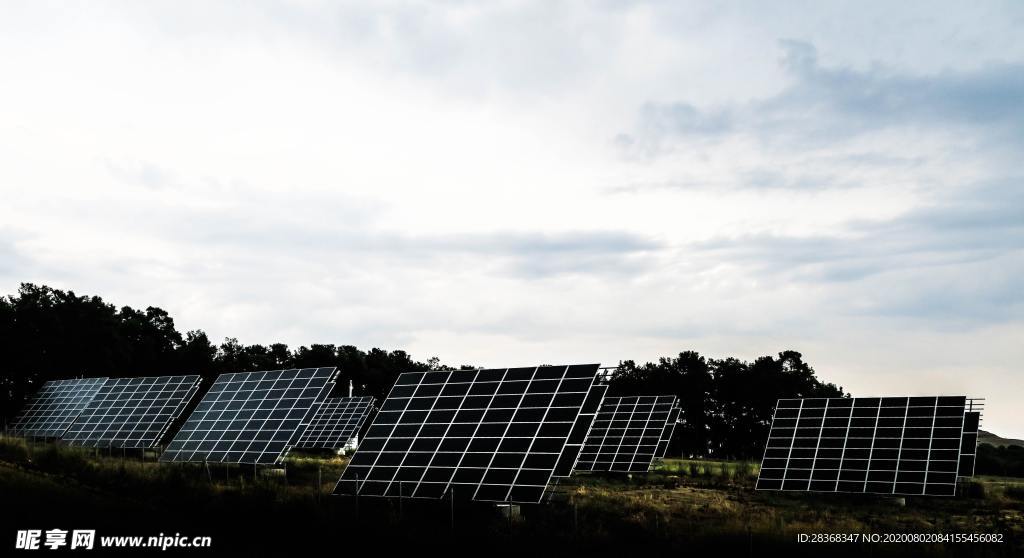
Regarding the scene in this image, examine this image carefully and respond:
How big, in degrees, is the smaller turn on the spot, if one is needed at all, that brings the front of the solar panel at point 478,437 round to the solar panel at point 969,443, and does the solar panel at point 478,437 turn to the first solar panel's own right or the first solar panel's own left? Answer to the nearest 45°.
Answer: approximately 135° to the first solar panel's own left

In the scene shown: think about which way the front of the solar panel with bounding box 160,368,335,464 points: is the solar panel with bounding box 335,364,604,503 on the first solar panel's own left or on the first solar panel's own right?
on the first solar panel's own left

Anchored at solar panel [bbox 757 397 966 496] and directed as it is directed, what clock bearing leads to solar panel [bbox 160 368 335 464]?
solar panel [bbox 160 368 335 464] is roughly at 3 o'clock from solar panel [bbox 757 397 966 496].

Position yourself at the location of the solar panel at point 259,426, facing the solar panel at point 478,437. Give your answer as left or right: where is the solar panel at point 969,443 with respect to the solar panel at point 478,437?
left

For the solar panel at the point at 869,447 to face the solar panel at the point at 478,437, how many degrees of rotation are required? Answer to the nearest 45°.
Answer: approximately 45° to its right

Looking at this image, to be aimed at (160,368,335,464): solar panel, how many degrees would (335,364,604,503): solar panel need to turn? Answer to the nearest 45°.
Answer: approximately 90° to its right

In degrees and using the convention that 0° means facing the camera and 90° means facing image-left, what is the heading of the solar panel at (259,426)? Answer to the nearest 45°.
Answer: approximately 45°
